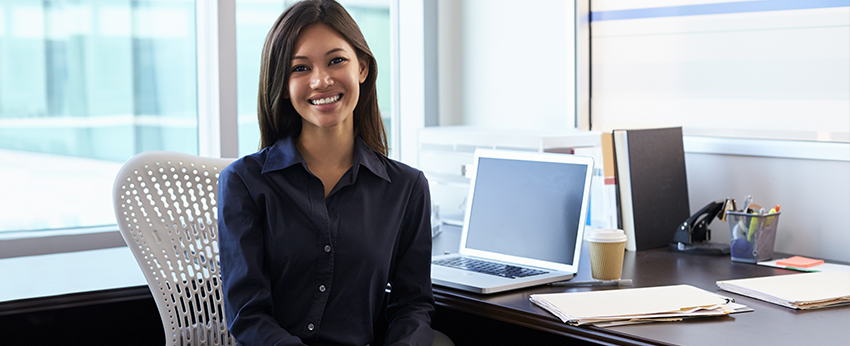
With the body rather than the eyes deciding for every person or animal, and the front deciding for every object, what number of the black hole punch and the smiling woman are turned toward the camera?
1

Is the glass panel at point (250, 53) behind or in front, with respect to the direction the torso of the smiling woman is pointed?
behind

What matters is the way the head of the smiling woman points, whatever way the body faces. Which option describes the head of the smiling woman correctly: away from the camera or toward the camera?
toward the camera

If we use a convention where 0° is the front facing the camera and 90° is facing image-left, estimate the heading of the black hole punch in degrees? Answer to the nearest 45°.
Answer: approximately 270°

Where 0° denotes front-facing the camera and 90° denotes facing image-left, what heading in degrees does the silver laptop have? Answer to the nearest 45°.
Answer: approximately 45°

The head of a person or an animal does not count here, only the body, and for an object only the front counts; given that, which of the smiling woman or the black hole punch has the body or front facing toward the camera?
the smiling woman

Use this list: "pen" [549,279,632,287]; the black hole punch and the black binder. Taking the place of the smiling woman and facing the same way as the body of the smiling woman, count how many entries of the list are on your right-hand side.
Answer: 0

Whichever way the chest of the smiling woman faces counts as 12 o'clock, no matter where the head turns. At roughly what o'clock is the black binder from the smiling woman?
The black binder is roughly at 8 o'clock from the smiling woman.

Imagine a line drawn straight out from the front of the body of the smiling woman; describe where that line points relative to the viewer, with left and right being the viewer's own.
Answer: facing the viewer

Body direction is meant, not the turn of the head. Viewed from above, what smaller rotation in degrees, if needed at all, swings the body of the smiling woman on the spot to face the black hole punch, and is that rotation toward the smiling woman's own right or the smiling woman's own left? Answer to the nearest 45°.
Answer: approximately 90° to the smiling woman's own left
